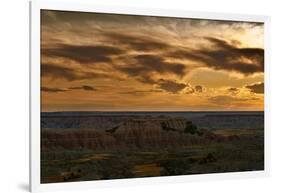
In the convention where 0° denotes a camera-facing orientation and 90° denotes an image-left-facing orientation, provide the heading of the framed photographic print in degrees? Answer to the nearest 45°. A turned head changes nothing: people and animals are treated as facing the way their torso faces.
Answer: approximately 315°
